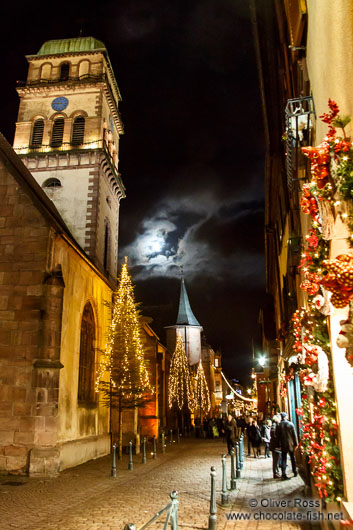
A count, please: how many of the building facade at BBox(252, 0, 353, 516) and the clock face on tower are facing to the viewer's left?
1

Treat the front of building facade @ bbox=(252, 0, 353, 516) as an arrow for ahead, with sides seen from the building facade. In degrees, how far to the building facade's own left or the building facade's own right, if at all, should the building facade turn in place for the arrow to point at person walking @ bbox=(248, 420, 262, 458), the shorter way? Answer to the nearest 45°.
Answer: approximately 90° to the building facade's own right

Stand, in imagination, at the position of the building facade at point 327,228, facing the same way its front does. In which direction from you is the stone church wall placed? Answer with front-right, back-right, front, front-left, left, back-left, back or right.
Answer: front-right

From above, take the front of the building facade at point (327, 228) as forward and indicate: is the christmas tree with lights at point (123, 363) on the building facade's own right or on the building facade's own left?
on the building facade's own right

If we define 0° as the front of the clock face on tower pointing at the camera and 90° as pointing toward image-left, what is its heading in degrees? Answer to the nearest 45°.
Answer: approximately 0°

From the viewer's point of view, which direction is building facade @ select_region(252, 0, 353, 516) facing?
to the viewer's left
